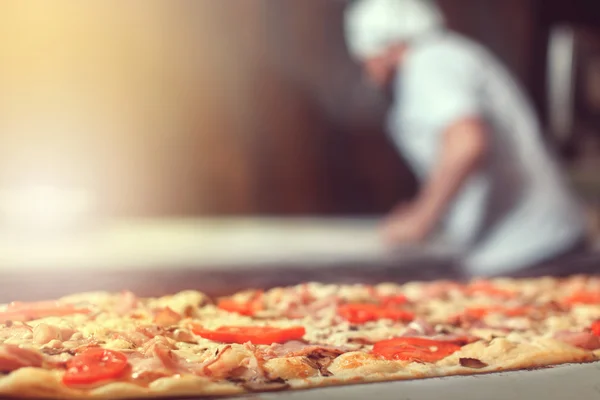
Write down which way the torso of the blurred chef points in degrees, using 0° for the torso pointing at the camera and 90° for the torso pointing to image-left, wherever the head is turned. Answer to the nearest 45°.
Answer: approximately 90°

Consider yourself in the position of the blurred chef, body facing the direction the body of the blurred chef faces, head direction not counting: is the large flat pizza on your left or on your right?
on your left
